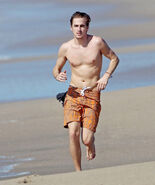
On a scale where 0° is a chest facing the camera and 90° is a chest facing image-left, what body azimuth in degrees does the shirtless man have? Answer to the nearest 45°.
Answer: approximately 0°
